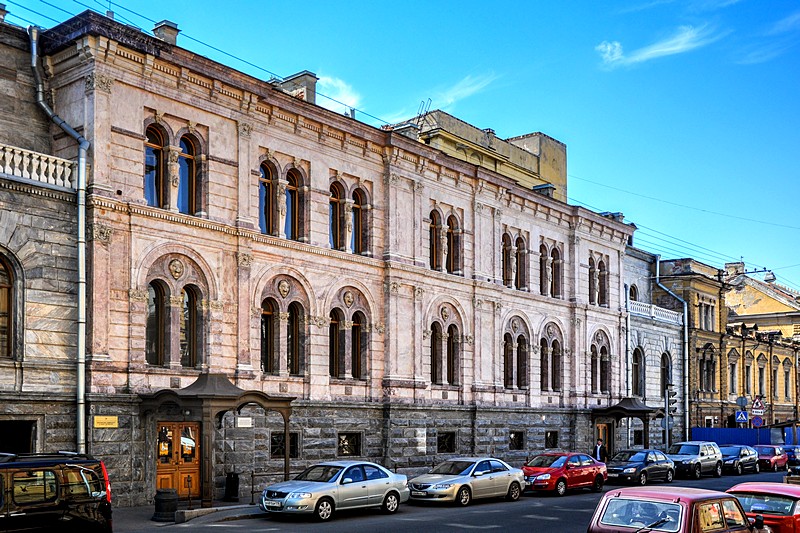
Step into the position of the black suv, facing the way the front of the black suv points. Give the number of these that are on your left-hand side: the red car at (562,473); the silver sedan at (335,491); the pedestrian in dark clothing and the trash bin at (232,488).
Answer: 0

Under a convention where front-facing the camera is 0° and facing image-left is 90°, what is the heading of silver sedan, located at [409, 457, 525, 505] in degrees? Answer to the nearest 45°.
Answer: approximately 45°

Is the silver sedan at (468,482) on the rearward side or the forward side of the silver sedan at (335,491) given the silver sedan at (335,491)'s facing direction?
on the rearward side

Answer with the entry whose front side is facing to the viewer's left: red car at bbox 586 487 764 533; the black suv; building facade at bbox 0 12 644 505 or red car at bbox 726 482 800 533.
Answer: the black suv

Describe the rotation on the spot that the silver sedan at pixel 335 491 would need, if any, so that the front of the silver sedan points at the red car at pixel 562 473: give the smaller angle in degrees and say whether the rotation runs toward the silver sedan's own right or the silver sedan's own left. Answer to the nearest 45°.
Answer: approximately 180°

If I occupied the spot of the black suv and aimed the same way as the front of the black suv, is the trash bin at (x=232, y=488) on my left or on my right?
on my right

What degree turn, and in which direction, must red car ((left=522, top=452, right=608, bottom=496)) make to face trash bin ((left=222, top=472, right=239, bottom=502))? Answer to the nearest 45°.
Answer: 0° — it already faces it

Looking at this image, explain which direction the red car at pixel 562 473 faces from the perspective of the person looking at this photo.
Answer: facing the viewer and to the left of the viewer

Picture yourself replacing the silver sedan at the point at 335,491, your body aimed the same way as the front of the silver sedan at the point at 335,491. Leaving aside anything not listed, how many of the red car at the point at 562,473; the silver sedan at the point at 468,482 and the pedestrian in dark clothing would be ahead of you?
0

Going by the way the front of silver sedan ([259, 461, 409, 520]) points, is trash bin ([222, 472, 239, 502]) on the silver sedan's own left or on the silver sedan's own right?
on the silver sedan's own right

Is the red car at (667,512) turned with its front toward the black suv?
no

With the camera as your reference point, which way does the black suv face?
facing to the left of the viewer

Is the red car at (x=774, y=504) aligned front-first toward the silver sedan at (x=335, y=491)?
no
